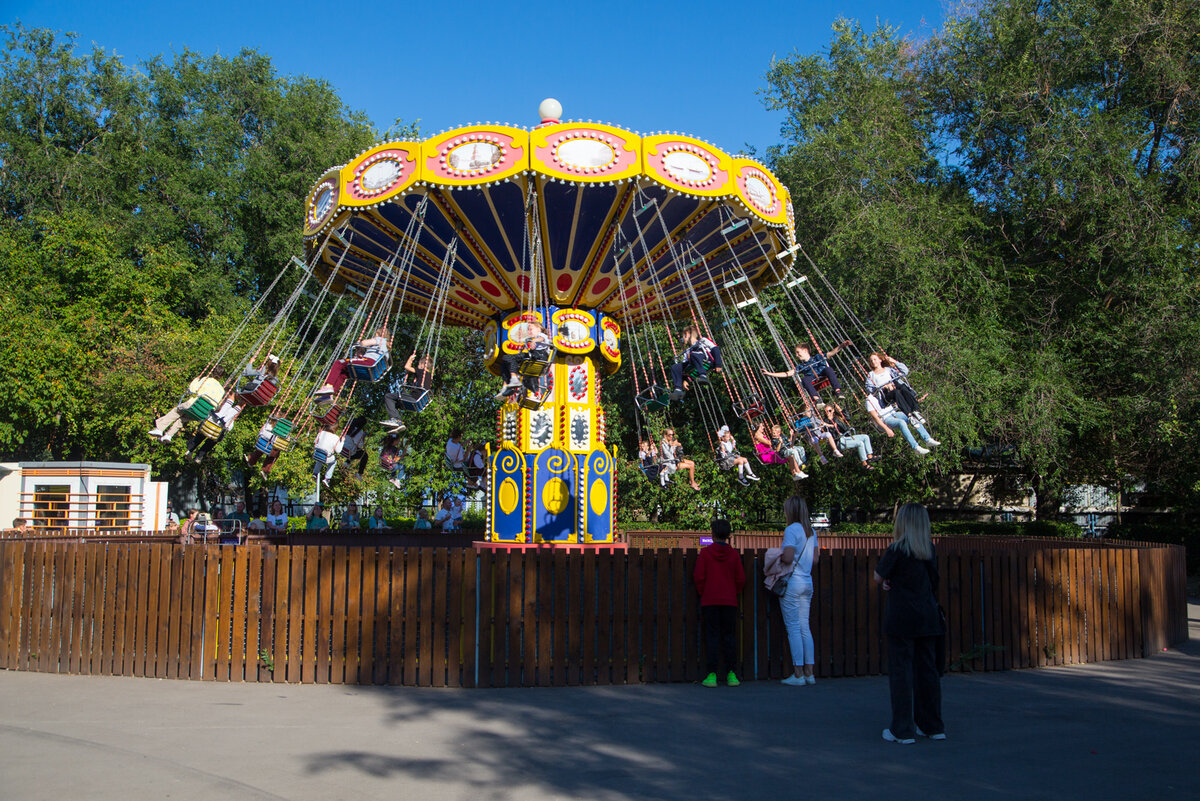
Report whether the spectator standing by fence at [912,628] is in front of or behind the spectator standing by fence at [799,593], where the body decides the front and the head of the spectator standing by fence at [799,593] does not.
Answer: behind

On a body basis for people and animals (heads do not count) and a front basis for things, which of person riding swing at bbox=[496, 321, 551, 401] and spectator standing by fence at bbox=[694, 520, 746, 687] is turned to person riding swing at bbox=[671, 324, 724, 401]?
the spectator standing by fence

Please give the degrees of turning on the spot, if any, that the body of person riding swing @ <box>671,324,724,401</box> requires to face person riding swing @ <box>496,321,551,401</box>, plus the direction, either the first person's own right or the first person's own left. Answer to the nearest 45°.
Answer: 0° — they already face them

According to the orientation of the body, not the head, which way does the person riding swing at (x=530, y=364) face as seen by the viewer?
to the viewer's left

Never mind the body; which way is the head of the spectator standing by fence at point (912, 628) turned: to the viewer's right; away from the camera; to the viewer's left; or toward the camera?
away from the camera

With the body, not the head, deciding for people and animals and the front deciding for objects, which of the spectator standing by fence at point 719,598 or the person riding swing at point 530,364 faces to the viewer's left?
the person riding swing

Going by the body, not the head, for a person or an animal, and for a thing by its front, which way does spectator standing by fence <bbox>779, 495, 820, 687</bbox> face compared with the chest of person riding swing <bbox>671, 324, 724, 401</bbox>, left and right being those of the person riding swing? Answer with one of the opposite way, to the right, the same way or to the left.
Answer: to the right

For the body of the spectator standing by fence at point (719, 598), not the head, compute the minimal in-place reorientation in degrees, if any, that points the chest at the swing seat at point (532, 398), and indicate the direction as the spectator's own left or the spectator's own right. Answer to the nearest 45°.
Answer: approximately 45° to the spectator's own left

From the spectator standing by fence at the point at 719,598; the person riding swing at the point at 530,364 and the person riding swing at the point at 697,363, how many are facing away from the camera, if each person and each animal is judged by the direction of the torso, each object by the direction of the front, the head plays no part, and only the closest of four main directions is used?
1

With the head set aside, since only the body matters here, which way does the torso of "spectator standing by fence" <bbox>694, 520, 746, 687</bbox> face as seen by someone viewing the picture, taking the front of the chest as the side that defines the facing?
away from the camera

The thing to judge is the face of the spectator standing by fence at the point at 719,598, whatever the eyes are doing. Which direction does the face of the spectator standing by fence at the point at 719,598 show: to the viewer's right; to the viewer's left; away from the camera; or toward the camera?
away from the camera

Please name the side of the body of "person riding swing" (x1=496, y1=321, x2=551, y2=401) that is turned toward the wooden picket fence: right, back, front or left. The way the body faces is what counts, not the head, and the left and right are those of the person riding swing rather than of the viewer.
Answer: left

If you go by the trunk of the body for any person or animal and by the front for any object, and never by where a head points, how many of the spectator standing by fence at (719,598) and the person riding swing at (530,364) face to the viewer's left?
1

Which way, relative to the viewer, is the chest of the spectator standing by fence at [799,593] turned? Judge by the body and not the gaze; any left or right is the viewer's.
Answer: facing away from the viewer and to the left of the viewer

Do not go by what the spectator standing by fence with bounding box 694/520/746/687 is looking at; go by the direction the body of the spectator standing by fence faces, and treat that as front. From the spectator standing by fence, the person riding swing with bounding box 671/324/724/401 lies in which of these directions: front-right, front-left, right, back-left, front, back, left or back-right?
front

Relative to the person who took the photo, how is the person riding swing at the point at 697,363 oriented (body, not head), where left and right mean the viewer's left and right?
facing the viewer and to the left of the viewer
